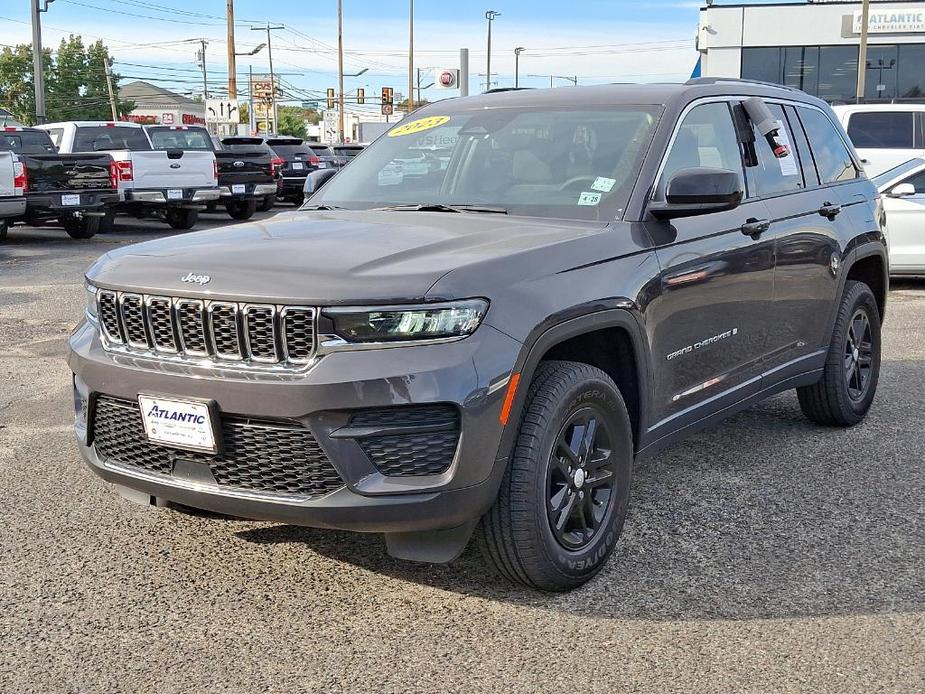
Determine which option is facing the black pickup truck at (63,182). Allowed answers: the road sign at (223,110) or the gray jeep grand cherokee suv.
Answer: the road sign

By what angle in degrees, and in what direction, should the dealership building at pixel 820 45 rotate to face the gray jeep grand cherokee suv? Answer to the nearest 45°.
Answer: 0° — it already faces it

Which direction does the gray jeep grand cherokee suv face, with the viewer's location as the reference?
facing the viewer and to the left of the viewer

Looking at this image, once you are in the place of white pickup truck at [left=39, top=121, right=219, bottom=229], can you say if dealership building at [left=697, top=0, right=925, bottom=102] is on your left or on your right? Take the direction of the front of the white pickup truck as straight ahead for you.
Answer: on your right

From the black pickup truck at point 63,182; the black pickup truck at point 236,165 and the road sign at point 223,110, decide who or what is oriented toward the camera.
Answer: the road sign

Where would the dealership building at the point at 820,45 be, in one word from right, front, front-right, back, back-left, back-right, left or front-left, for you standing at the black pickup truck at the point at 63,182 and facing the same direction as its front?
right

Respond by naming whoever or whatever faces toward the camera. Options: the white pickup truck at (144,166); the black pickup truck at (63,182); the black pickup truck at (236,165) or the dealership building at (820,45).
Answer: the dealership building

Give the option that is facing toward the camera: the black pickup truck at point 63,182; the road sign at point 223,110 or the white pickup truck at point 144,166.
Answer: the road sign

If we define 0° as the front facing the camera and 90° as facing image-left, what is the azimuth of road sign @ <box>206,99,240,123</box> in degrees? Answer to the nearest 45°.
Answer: approximately 0°

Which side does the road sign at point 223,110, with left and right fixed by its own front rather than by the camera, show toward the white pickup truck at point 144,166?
front

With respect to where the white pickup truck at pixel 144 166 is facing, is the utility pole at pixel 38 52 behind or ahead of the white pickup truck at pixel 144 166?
ahead

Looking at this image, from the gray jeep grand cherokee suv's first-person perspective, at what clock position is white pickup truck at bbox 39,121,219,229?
The white pickup truck is roughly at 4 o'clock from the gray jeep grand cherokee suv.

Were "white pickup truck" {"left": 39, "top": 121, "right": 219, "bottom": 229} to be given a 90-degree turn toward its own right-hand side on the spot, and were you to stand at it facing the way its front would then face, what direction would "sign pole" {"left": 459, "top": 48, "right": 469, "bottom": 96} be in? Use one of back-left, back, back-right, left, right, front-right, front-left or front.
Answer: front
